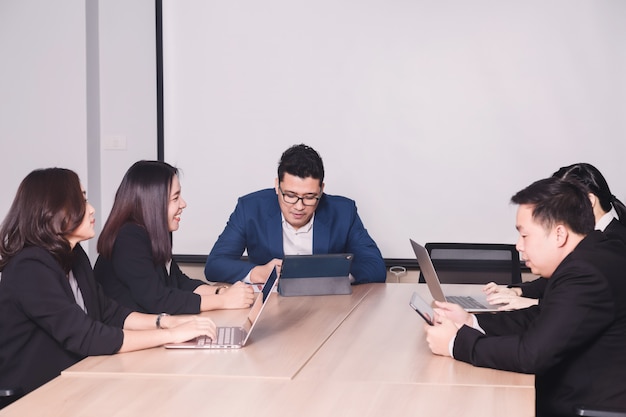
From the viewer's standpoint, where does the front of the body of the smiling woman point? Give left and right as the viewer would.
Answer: facing to the right of the viewer

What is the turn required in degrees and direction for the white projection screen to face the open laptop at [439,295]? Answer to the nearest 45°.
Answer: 0° — it already faces it

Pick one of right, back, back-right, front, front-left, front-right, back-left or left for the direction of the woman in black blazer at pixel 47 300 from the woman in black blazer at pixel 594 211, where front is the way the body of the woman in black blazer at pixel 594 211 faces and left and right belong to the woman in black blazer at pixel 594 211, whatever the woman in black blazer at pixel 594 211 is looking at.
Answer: front-left

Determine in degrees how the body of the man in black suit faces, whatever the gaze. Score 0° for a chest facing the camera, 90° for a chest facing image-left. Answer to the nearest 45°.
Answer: approximately 90°

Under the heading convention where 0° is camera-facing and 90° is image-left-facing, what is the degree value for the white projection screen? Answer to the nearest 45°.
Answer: approximately 0°

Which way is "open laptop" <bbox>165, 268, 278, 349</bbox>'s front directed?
to the viewer's left

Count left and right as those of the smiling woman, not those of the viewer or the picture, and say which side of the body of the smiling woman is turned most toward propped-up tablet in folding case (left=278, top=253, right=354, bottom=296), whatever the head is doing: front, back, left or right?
front

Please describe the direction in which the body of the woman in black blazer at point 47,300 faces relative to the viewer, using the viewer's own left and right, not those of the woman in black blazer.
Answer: facing to the right of the viewer

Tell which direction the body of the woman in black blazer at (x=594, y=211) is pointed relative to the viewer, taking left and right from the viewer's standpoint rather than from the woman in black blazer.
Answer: facing to the left of the viewer

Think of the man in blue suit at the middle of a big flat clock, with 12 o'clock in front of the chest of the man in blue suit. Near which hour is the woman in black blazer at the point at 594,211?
The woman in black blazer is roughly at 10 o'clock from the man in blue suit.

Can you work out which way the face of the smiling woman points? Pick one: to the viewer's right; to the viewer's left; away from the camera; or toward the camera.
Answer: to the viewer's right

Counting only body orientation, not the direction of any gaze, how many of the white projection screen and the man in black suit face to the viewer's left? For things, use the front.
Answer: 1
